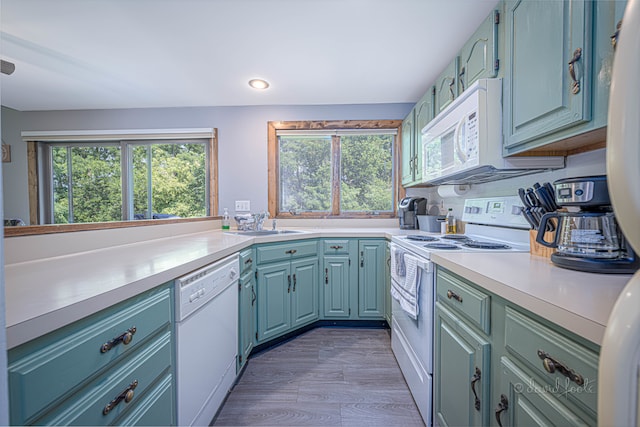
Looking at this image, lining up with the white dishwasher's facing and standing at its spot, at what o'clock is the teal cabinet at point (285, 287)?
The teal cabinet is roughly at 9 o'clock from the white dishwasher.

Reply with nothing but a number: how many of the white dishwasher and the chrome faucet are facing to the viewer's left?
0

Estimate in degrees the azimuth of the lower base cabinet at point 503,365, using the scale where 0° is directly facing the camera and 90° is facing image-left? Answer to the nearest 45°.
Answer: approximately 45°

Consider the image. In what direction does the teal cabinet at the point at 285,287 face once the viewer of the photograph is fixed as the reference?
facing the viewer and to the right of the viewer

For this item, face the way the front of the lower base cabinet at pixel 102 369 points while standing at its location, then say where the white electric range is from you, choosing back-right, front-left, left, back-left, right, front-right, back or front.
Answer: front-left

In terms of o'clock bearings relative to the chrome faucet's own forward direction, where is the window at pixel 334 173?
The window is roughly at 10 o'clock from the chrome faucet.

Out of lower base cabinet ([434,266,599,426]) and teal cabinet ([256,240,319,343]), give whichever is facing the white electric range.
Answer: the teal cabinet

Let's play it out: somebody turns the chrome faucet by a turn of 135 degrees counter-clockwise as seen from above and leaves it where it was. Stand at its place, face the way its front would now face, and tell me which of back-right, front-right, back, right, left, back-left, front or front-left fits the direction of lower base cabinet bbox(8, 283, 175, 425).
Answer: back

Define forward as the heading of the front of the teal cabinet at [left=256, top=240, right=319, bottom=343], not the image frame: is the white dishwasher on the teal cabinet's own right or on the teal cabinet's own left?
on the teal cabinet's own right

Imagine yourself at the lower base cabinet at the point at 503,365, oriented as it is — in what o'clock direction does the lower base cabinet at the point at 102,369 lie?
the lower base cabinet at the point at 102,369 is roughly at 12 o'clock from the lower base cabinet at the point at 503,365.

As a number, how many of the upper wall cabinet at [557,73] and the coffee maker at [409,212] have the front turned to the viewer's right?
0

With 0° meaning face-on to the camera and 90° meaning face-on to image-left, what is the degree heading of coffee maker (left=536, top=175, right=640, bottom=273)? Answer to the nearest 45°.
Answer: approximately 45°

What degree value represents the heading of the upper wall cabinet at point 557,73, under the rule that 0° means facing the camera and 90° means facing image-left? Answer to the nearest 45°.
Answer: approximately 45°
